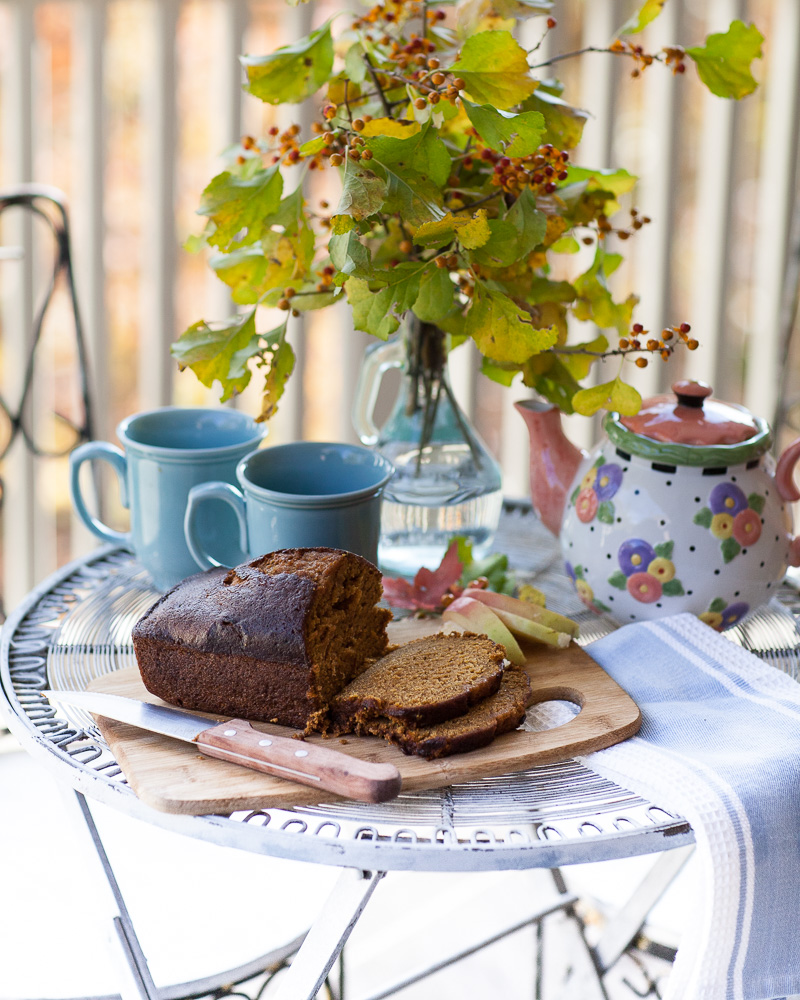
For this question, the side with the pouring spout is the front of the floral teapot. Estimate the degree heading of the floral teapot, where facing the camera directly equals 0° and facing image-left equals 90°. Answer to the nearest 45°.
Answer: approximately 90°
